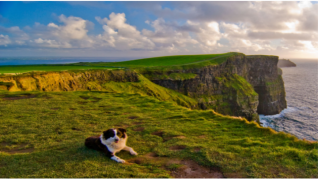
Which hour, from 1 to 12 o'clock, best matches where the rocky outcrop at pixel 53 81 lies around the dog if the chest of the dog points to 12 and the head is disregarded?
The rocky outcrop is roughly at 7 o'clock from the dog.

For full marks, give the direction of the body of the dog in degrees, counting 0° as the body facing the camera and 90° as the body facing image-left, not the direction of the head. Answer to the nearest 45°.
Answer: approximately 315°
